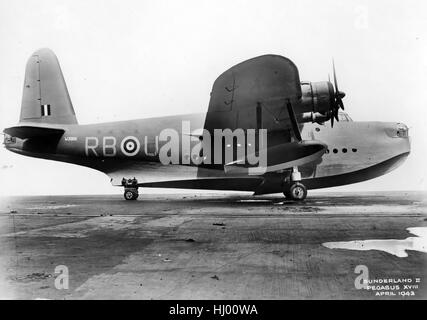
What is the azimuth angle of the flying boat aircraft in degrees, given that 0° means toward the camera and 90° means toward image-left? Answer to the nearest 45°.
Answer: approximately 270°
